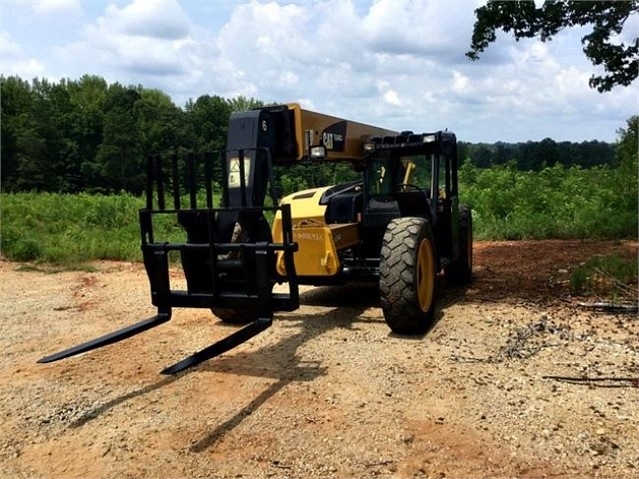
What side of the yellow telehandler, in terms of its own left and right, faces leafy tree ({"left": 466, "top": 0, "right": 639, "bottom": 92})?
left

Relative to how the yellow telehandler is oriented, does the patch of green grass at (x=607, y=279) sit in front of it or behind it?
behind

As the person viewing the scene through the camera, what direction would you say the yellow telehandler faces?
facing the viewer and to the left of the viewer
